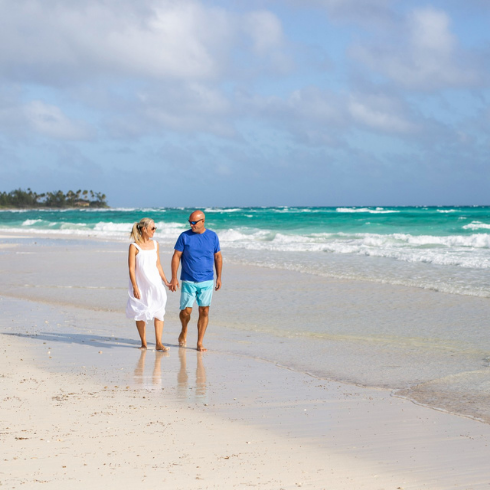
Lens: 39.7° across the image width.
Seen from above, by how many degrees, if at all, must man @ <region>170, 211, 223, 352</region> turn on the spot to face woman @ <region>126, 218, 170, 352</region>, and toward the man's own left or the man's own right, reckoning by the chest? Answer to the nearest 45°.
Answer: approximately 90° to the man's own right

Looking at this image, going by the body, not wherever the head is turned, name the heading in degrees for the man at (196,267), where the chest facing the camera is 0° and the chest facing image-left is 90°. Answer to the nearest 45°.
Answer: approximately 0°

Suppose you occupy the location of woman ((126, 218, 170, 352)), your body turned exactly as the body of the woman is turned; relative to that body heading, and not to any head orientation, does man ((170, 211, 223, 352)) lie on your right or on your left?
on your left

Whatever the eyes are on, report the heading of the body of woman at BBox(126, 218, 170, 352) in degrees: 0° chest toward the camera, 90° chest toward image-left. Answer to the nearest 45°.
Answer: approximately 315°
